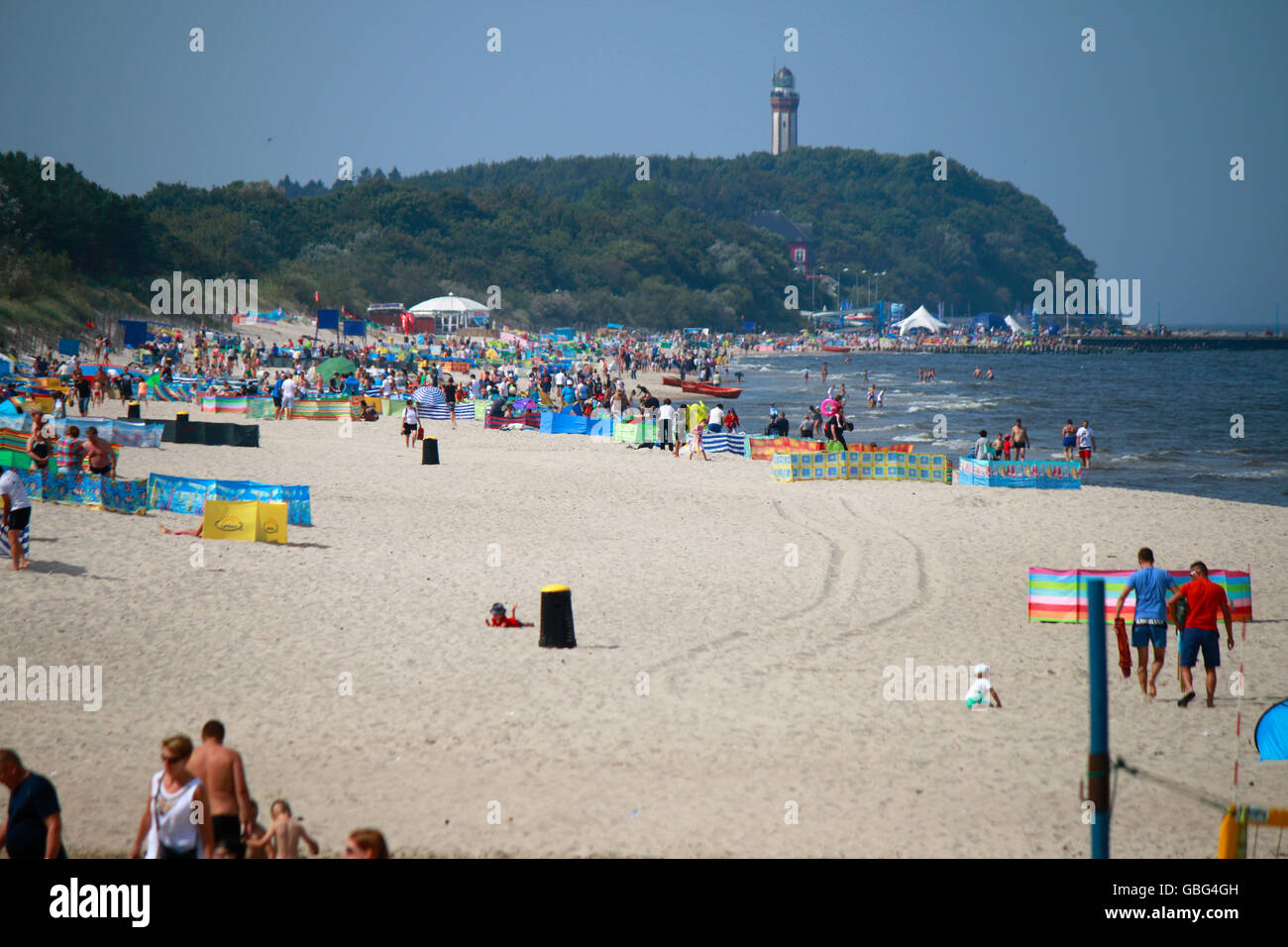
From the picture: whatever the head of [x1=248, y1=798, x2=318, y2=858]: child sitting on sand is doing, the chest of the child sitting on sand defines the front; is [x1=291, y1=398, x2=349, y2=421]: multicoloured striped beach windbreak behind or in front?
in front

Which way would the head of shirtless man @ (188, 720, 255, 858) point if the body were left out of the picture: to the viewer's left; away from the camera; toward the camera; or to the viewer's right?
away from the camera

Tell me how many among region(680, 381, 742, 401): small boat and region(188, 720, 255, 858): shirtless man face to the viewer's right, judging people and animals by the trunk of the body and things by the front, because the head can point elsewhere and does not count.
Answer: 1

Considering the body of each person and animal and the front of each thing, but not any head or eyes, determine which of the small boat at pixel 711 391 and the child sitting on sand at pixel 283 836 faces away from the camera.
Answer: the child sitting on sand

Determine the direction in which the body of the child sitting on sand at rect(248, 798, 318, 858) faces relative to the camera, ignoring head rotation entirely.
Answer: away from the camera

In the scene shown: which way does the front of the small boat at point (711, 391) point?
to the viewer's right

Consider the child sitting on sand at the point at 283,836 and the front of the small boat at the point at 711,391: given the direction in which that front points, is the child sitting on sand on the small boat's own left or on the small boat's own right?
on the small boat's own right

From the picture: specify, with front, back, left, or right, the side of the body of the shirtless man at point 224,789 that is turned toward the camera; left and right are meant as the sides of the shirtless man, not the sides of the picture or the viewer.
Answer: back

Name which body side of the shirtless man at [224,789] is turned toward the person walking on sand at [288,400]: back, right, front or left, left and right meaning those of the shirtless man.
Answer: front
